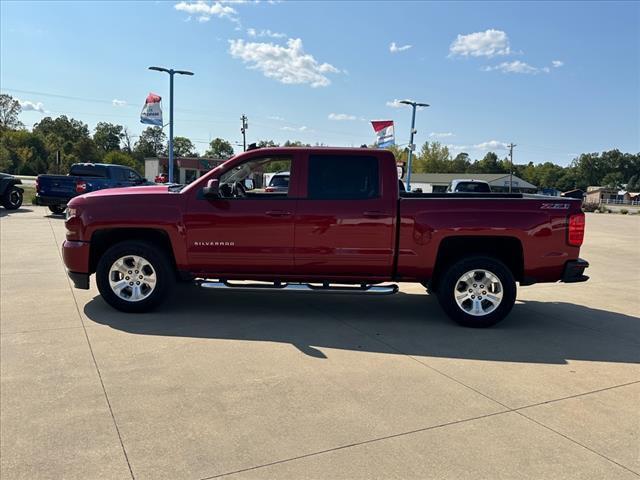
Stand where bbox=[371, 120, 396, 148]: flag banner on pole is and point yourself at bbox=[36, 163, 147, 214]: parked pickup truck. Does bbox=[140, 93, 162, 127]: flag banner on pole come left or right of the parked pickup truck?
right

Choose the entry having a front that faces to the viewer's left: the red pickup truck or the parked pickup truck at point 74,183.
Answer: the red pickup truck

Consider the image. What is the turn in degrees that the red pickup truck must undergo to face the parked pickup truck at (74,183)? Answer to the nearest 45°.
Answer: approximately 45° to its right

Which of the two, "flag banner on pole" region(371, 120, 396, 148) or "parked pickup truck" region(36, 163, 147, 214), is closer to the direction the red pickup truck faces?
the parked pickup truck

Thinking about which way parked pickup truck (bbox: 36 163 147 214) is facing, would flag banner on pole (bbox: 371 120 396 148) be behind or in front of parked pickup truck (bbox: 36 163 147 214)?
in front

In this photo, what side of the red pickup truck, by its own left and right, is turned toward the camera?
left

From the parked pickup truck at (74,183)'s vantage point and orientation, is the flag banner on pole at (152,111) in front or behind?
in front

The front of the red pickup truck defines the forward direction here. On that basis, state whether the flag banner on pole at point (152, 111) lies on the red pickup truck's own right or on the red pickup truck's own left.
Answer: on the red pickup truck's own right

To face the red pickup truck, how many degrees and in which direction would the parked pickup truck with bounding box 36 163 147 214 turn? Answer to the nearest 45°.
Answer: approximately 135° to its right

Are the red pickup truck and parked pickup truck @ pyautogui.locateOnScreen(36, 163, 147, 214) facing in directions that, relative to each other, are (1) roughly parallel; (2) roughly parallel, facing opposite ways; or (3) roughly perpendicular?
roughly perpendicular

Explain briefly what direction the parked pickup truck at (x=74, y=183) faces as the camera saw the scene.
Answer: facing away from the viewer and to the right of the viewer

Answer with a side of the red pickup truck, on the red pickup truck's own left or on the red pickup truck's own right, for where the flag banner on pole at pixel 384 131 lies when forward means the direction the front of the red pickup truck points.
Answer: on the red pickup truck's own right

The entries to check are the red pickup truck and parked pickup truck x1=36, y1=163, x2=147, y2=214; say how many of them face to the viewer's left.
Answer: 1
